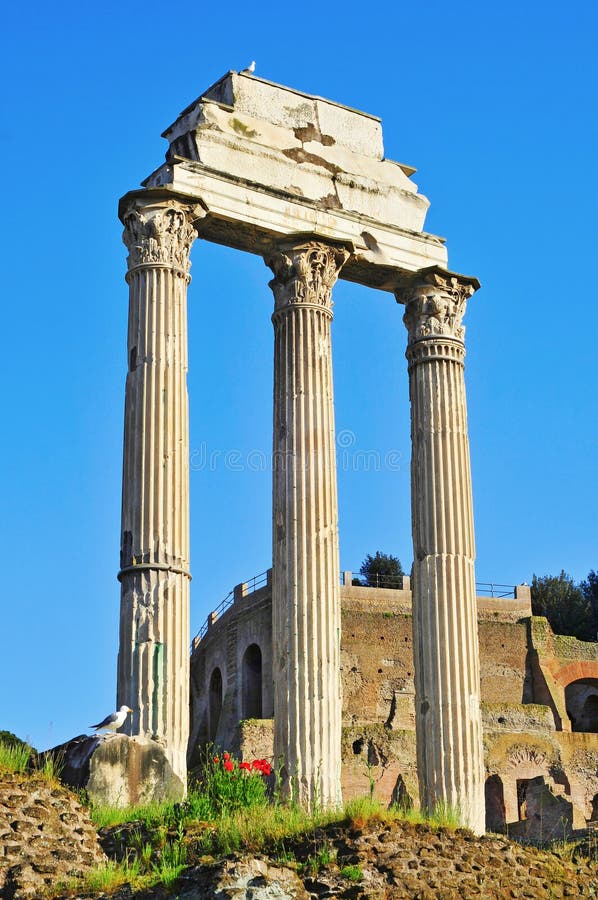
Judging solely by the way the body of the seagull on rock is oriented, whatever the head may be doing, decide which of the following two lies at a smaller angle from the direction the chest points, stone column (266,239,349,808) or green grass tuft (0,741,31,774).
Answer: the stone column

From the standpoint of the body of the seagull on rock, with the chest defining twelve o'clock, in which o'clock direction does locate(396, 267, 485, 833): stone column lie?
The stone column is roughly at 11 o'clock from the seagull on rock.

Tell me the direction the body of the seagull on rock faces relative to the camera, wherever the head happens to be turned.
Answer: to the viewer's right

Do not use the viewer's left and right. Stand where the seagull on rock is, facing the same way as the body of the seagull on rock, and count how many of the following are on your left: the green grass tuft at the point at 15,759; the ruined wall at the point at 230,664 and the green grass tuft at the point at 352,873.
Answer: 1

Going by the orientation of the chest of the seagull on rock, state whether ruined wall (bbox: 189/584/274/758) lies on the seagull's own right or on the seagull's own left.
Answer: on the seagull's own left

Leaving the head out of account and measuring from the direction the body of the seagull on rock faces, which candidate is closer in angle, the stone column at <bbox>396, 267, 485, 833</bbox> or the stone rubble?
the stone column

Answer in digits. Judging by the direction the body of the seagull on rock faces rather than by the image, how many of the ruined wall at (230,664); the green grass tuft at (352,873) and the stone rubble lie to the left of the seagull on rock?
1

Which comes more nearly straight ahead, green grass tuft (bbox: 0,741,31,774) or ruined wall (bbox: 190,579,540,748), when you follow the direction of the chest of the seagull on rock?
the ruined wall
